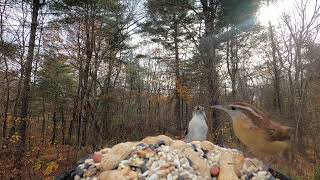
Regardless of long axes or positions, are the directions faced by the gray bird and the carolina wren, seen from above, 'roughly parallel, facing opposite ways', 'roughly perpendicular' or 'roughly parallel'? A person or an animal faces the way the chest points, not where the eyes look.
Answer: roughly perpendicular

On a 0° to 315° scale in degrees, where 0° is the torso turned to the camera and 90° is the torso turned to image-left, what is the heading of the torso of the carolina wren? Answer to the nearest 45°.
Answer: approximately 90°

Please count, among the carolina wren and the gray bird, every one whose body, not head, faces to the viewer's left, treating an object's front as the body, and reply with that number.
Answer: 1

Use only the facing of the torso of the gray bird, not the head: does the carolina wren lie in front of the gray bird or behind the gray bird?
in front

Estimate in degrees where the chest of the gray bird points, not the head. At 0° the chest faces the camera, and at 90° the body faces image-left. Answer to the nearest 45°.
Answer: approximately 0°

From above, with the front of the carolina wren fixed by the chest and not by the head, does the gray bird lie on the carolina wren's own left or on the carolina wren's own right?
on the carolina wren's own right
